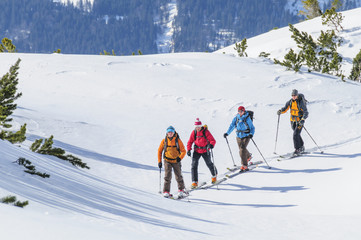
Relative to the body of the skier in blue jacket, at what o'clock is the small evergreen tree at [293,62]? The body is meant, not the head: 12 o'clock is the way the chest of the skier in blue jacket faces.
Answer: The small evergreen tree is roughly at 5 o'clock from the skier in blue jacket.

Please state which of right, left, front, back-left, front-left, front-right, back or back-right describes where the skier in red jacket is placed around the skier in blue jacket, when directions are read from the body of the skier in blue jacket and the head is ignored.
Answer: front

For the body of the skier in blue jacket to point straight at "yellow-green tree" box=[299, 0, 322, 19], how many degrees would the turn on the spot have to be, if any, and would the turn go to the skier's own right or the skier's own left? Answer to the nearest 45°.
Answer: approximately 135° to the skier's own right

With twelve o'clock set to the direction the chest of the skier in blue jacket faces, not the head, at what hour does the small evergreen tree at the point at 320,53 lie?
The small evergreen tree is roughly at 5 o'clock from the skier in blue jacket.

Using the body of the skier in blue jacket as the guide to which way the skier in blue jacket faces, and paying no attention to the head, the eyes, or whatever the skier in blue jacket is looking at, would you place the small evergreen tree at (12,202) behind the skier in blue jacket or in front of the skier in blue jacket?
in front

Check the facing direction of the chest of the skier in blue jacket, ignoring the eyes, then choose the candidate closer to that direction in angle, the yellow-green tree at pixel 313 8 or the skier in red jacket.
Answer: the skier in red jacket

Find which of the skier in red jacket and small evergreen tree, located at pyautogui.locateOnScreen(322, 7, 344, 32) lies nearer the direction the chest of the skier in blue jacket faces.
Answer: the skier in red jacket

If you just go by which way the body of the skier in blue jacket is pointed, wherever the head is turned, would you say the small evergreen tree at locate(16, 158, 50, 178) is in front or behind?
in front

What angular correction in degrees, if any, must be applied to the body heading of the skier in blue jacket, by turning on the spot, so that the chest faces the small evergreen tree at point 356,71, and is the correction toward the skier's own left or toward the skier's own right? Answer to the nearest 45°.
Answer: approximately 180°

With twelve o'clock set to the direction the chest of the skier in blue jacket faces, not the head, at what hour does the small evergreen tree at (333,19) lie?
The small evergreen tree is roughly at 5 o'clock from the skier in blue jacket.
